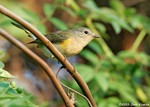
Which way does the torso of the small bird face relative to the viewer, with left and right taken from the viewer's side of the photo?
facing to the right of the viewer

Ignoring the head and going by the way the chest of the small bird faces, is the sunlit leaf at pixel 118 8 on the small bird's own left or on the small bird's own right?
on the small bird's own left

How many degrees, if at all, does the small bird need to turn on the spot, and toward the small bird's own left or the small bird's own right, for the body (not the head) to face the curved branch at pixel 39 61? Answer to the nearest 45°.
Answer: approximately 180°
